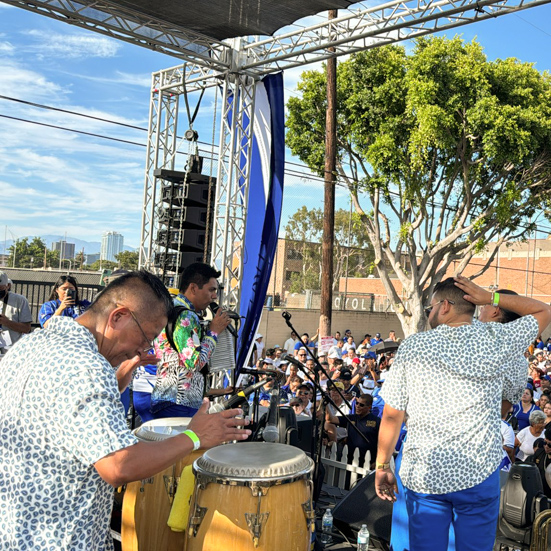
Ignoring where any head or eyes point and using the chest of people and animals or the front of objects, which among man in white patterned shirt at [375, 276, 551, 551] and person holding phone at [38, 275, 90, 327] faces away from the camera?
the man in white patterned shirt

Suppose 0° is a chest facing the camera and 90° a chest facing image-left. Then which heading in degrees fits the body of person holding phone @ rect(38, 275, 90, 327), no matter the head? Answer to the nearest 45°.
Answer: approximately 0°

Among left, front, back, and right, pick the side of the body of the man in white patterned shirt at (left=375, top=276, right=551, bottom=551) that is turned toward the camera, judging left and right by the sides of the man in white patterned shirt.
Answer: back

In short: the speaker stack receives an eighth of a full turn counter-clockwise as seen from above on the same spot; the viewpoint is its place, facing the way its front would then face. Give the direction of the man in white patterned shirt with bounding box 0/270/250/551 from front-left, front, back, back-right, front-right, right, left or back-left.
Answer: back

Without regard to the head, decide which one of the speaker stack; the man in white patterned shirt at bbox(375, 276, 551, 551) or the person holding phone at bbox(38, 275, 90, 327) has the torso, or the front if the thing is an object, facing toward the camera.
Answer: the person holding phone

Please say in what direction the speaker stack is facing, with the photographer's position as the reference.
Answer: facing away from the viewer and to the right of the viewer

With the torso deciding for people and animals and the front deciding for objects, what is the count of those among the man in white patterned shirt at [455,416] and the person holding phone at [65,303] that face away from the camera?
1

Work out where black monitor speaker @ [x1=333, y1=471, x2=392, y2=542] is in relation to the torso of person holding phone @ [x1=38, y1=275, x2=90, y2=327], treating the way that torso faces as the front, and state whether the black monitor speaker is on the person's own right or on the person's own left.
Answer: on the person's own left

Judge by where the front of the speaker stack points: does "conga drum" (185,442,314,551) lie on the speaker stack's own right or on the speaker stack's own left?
on the speaker stack's own right

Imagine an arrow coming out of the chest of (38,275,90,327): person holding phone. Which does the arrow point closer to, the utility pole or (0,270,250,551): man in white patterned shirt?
the man in white patterned shirt

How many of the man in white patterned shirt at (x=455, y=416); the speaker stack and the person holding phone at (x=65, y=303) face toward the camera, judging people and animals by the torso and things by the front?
1
